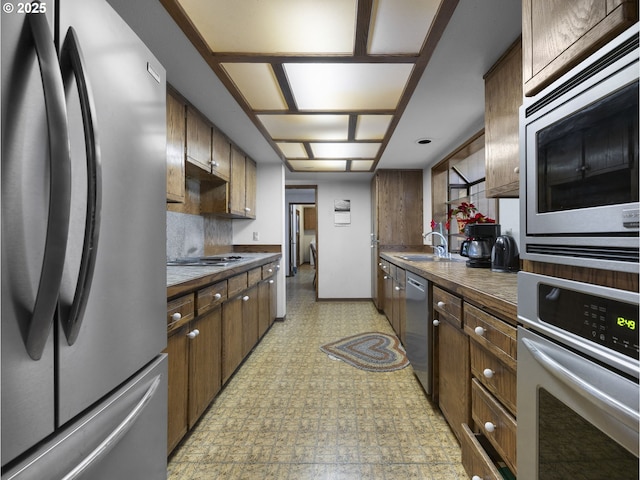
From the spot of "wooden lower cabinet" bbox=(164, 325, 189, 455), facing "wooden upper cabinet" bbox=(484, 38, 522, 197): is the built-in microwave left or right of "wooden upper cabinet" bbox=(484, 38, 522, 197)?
right

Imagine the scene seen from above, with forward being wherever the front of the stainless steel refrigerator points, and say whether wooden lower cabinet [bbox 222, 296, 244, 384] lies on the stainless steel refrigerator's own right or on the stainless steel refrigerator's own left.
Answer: on the stainless steel refrigerator's own left

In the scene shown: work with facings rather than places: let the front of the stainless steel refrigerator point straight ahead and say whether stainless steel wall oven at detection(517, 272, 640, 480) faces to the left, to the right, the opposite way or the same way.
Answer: the opposite way

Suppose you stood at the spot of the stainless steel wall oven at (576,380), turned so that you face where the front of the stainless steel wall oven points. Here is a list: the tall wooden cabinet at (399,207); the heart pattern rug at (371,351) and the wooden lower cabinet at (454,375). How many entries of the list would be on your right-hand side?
3

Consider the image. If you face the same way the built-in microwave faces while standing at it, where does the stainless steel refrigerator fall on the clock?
The stainless steel refrigerator is roughly at 12 o'clock from the built-in microwave.

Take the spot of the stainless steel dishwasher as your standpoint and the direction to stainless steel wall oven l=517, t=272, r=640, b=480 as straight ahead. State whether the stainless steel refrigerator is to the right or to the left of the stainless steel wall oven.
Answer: right

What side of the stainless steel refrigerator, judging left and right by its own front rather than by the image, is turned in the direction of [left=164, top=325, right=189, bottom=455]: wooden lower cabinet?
left

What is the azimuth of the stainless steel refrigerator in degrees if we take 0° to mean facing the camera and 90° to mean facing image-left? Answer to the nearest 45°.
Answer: approximately 315°

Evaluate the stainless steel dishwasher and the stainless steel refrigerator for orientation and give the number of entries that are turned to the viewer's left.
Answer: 1
